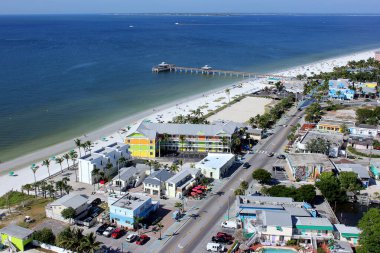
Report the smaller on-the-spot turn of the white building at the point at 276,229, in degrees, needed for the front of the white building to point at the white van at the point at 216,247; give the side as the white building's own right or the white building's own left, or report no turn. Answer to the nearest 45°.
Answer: approximately 45° to the white building's own right

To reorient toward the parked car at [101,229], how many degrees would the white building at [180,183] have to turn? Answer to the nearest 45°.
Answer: approximately 90° to its right

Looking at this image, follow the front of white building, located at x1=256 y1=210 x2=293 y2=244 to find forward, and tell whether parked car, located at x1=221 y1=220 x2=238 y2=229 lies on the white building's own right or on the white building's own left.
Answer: on the white building's own right

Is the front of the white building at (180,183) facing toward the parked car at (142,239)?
no

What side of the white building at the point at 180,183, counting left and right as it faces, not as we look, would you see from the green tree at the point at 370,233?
front

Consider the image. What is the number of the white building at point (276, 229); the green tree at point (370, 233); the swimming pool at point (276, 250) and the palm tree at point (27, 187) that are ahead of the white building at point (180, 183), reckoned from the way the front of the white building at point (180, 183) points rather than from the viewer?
3

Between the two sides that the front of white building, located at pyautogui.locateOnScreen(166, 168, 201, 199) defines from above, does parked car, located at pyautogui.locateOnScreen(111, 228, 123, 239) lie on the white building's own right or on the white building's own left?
on the white building's own right

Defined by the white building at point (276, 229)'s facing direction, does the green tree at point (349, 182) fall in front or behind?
behind

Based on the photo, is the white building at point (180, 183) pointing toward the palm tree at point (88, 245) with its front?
no
